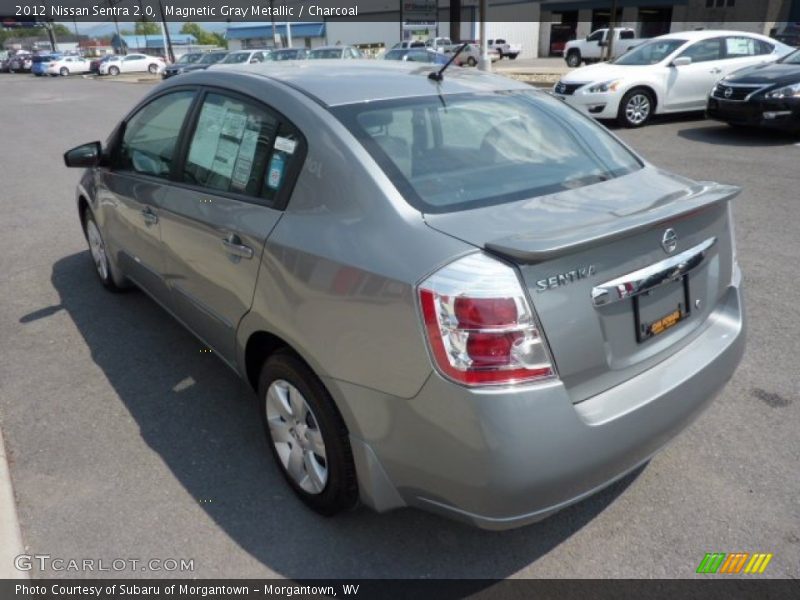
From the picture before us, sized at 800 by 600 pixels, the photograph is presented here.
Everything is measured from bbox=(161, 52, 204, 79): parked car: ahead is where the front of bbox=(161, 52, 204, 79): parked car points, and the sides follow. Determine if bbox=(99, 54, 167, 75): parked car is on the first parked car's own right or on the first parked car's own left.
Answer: on the first parked car's own right

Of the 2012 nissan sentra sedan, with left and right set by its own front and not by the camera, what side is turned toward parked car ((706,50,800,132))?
right

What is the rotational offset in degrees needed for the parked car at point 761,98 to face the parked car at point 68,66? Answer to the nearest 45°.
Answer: approximately 90° to its right

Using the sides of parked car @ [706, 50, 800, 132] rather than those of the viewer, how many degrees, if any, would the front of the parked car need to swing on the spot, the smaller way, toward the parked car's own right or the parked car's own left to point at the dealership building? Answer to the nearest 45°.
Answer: approximately 135° to the parked car's own right

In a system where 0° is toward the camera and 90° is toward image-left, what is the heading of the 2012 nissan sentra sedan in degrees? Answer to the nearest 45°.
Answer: approximately 135°

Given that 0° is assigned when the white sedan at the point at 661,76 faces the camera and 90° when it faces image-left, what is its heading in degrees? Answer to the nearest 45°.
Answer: approximately 45°

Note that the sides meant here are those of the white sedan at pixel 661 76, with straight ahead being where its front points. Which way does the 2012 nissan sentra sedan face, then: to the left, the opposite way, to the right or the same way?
to the right

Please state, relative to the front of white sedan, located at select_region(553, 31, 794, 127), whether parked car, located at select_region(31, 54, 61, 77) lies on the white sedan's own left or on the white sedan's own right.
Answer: on the white sedan's own right

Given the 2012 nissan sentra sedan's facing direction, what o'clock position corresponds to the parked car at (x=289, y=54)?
The parked car is roughly at 1 o'clock from the 2012 nissan sentra sedan.

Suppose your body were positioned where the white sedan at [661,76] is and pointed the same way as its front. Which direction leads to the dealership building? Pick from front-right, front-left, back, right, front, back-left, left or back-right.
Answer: back-right

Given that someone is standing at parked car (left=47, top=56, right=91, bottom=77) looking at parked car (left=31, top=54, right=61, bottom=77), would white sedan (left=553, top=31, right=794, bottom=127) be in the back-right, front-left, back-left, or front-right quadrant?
back-left

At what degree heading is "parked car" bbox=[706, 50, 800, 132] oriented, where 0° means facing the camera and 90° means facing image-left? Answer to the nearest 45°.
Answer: approximately 45°
